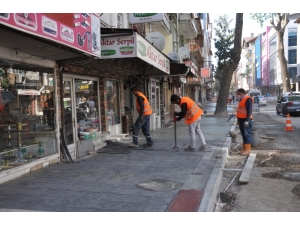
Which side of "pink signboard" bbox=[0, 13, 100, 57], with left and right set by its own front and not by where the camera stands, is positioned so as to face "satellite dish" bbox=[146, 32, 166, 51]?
left

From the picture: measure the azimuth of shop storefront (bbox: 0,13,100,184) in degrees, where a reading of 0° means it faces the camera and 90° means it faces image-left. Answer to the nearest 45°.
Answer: approximately 315°

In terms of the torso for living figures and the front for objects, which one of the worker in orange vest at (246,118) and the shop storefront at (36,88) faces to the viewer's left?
the worker in orange vest

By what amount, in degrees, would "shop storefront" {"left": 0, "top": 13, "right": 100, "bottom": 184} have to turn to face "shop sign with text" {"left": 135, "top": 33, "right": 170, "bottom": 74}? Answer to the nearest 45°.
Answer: approximately 90° to its left

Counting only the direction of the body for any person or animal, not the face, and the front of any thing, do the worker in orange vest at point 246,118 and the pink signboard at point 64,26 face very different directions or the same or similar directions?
very different directions

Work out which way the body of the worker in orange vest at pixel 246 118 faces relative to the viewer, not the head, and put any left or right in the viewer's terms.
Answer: facing to the left of the viewer

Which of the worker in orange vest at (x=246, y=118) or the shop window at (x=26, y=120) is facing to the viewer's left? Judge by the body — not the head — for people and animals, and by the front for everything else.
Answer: the worker in orange vest
